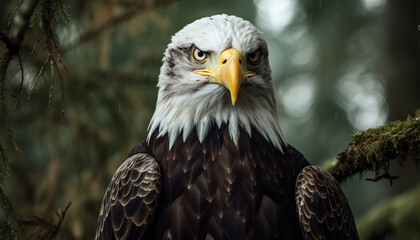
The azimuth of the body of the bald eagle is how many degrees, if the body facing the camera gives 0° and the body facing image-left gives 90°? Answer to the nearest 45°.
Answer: approximately 0°
